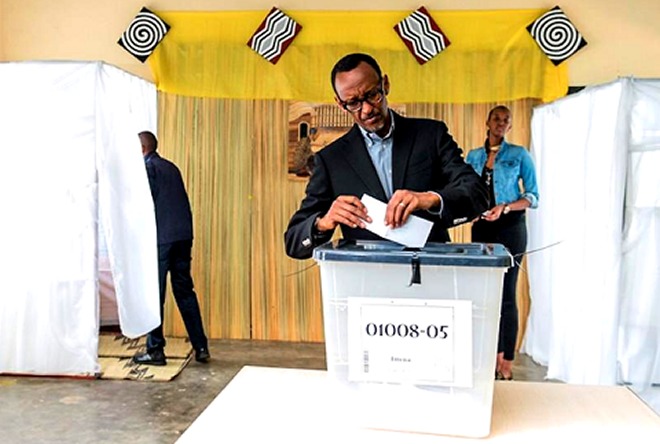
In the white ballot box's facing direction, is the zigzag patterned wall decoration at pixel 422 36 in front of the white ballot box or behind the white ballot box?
behind

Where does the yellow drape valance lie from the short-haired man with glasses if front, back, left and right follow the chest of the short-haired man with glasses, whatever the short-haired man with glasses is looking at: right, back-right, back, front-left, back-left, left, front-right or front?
back

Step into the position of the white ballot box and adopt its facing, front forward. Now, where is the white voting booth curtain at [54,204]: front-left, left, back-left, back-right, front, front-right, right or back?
back-right

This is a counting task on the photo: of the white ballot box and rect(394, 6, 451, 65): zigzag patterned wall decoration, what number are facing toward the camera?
2

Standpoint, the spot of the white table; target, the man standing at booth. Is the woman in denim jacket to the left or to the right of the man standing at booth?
right

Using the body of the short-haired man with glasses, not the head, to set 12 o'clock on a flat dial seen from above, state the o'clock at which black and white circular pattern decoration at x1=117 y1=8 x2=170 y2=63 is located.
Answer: The black and white circular pattern decoration is roughly at 5 o'clock from the short-haired man with glasses.

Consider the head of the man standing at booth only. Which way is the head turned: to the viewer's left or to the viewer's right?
to the viewer's left

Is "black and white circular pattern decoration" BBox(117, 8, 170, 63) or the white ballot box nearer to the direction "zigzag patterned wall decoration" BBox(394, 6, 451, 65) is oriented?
the white ballot box

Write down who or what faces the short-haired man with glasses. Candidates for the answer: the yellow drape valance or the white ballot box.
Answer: the yellow drape valance

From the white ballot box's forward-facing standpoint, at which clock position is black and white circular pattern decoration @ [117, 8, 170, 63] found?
The black and white circular pattern decoration is roughly at 5 o'clock from the white ballot box.

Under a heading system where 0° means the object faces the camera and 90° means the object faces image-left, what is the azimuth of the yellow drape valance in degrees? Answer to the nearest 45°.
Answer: approximately 0°

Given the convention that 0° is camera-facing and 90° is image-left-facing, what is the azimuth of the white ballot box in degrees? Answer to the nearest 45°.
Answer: approximately 0°
